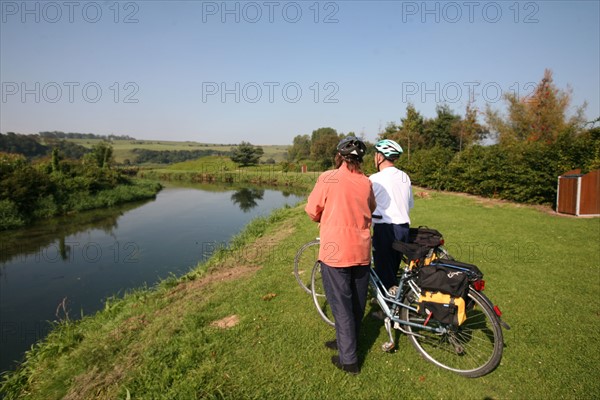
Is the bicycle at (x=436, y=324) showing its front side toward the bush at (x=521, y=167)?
no

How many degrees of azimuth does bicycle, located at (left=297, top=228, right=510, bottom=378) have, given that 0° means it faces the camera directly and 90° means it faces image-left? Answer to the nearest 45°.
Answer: approximately 135°

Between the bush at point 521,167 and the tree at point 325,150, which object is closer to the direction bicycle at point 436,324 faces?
the tree

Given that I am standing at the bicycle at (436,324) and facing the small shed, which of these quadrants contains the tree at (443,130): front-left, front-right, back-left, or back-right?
front-left

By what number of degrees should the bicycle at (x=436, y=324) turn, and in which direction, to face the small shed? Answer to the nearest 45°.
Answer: approximately 90° to its right

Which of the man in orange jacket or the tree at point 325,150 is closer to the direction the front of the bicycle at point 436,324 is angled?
the tree

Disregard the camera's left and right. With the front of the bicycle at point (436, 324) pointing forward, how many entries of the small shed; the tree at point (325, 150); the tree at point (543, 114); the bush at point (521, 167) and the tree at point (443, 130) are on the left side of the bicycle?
0

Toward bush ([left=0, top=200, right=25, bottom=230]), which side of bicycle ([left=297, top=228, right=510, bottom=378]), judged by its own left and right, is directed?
front

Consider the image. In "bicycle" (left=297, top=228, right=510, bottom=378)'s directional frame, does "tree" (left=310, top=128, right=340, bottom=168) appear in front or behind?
in front

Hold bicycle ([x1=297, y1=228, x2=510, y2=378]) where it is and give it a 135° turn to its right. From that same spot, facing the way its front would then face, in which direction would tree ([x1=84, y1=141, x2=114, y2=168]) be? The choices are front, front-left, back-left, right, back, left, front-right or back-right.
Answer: back-left

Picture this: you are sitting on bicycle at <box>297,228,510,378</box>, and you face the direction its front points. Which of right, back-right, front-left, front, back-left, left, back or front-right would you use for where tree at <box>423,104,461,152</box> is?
front-right

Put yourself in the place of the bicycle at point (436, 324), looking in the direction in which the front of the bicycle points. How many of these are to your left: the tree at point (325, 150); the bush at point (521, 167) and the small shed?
0

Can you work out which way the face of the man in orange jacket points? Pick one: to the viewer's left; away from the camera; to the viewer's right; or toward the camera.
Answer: away from the camera

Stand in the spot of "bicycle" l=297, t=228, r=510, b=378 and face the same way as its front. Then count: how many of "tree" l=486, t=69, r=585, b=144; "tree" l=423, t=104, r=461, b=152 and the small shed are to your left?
0

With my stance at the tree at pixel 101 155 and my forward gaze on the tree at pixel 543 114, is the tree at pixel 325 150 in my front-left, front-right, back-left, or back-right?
front-left

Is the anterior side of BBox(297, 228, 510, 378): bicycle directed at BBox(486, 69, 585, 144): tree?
no

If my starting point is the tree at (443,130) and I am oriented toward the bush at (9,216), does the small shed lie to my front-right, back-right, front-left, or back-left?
front-left

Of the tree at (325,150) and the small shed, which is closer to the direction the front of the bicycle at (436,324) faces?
the tree
